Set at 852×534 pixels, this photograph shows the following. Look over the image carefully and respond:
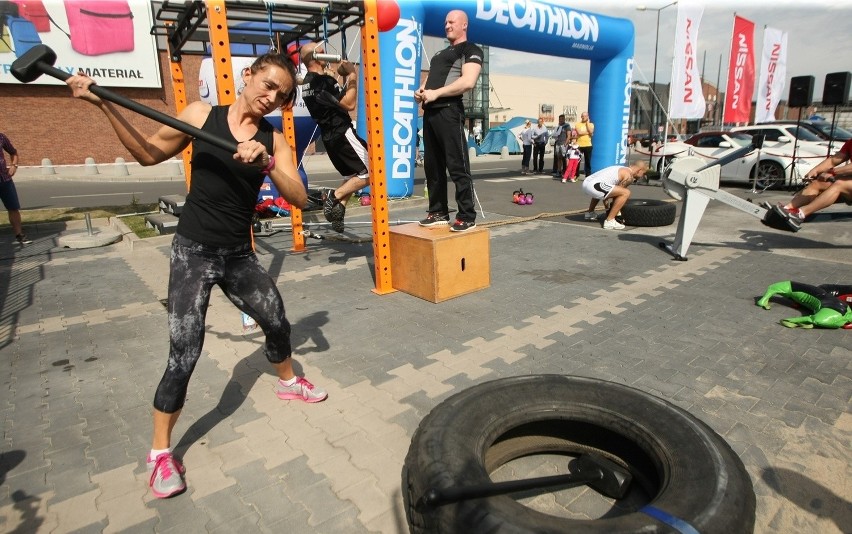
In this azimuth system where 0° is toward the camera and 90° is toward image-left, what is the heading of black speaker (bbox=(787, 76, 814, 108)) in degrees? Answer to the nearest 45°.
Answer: approximately 45°

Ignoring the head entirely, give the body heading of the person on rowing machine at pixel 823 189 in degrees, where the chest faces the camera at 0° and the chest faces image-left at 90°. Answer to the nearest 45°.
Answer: approximately 90°

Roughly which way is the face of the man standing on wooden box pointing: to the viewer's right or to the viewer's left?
to the viewer's left

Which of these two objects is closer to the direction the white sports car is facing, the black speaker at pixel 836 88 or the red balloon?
the black speaker

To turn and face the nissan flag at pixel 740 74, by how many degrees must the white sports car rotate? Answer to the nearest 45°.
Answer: approximately 135° to its left

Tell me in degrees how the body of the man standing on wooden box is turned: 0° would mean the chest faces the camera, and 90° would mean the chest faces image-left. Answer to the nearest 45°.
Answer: approximately 45°

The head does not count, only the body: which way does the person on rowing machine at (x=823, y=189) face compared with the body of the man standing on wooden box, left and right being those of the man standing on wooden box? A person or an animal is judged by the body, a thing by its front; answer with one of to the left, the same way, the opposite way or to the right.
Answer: to the right

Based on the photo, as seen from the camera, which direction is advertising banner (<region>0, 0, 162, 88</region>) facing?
toward the camera

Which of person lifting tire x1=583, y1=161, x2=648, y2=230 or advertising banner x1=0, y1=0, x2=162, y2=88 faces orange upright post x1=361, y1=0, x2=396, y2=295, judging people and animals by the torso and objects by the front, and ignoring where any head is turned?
the advertising banner

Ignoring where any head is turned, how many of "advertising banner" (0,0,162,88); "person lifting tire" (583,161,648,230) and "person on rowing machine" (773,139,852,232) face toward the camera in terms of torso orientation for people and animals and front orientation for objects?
1

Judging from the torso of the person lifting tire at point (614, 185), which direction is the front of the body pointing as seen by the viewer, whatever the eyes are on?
to the viewer's right

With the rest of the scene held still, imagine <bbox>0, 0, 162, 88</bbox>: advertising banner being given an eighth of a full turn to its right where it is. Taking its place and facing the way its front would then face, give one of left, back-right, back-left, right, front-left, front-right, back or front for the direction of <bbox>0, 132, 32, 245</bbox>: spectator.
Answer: front-left
